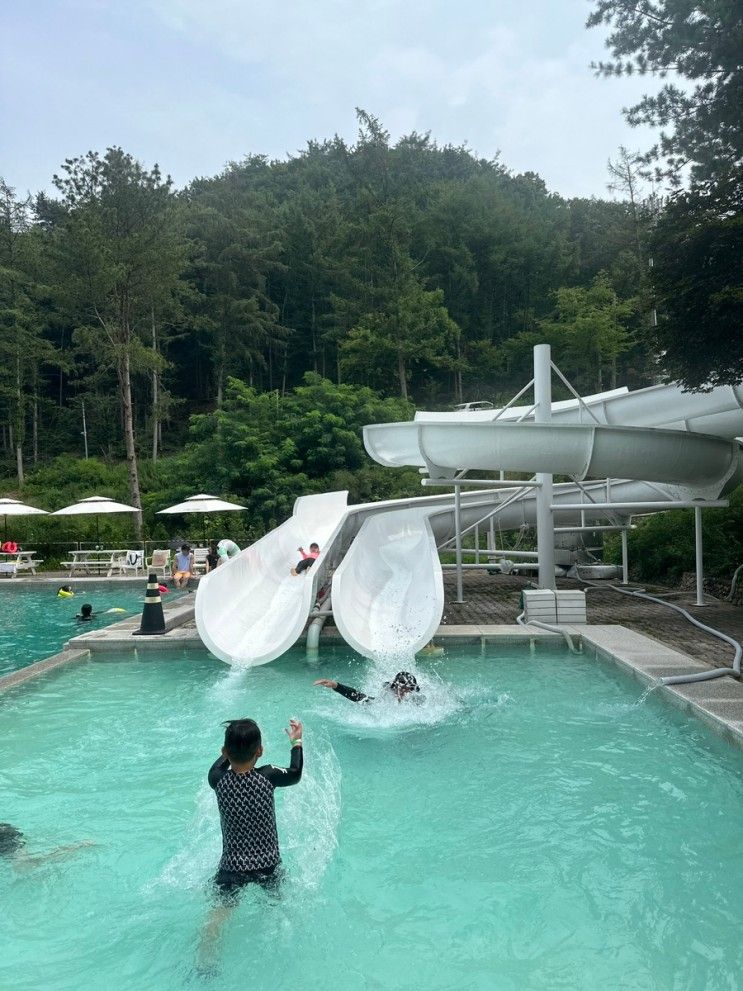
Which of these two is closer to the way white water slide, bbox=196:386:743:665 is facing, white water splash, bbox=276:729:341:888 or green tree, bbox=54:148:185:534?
the white water splash

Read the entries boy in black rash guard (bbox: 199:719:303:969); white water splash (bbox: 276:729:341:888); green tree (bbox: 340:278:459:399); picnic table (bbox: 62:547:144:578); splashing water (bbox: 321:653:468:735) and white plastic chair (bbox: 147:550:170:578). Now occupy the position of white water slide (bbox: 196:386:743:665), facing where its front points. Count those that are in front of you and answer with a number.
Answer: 3

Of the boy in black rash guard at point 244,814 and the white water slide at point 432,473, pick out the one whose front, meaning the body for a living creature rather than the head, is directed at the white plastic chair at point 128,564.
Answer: the boy in black rash guard

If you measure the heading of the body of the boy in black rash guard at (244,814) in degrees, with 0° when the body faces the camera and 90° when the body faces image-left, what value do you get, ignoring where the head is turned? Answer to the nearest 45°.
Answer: approximately 180°

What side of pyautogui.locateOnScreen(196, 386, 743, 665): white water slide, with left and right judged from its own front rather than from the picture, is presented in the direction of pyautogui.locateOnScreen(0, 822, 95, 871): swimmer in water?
front

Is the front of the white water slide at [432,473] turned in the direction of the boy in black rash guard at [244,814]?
yes

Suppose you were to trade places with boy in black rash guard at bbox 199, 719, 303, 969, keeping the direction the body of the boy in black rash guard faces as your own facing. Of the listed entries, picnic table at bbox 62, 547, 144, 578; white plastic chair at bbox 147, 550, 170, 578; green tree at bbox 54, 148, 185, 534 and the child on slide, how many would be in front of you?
4

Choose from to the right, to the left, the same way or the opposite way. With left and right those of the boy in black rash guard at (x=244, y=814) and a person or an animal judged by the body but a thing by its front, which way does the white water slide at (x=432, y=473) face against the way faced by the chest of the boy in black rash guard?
the opposite way

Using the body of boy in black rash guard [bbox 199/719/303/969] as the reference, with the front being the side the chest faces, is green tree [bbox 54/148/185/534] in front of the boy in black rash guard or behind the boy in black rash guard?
in front

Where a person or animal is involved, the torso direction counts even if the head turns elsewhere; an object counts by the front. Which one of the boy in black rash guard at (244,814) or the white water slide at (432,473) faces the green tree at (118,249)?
the boy in black rash guard

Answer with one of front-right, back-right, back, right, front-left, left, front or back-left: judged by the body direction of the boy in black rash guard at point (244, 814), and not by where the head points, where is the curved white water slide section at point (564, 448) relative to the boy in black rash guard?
front-right

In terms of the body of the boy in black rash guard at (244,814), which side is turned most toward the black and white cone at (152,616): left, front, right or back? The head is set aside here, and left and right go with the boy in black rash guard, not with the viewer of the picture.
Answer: front

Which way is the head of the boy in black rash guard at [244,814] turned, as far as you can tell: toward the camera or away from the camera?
away from the camera

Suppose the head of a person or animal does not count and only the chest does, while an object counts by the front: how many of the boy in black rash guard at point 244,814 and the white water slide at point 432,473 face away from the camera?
1

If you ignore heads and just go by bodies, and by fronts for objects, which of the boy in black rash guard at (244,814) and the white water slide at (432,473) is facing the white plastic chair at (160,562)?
the boy in black rash guard
